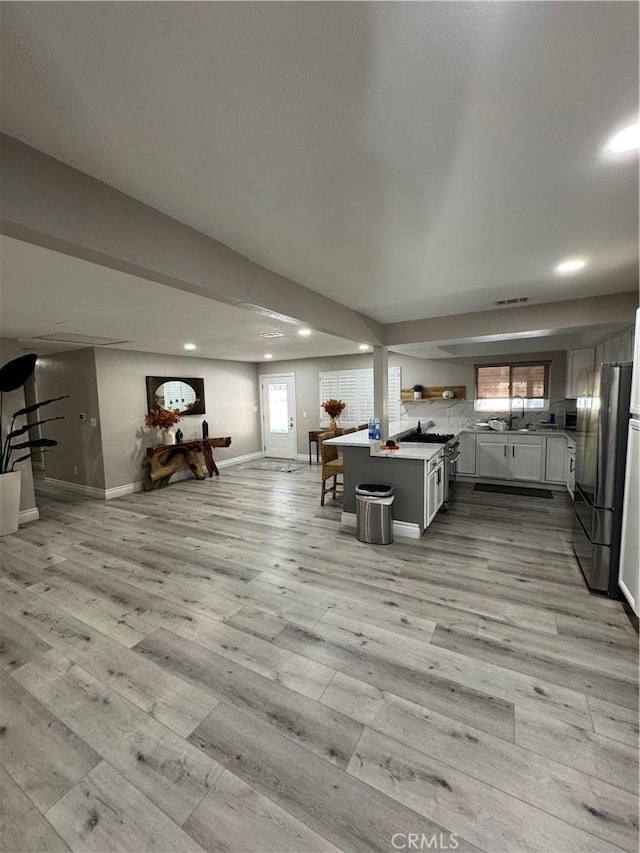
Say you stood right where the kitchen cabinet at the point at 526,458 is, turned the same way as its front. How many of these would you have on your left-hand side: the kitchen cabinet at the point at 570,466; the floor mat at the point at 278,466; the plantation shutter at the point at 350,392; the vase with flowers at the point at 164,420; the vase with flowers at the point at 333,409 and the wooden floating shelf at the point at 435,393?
1

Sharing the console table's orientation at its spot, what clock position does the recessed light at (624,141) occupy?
The recessed light is roughly at 1 o'clock from the console table.

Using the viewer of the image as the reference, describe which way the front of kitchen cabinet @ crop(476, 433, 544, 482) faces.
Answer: facing the viewer

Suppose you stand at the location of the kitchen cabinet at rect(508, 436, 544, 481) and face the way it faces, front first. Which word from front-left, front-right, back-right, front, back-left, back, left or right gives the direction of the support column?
front-right

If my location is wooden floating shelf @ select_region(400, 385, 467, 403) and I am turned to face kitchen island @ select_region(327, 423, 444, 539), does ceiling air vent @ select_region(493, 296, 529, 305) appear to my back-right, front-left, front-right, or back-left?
front-left

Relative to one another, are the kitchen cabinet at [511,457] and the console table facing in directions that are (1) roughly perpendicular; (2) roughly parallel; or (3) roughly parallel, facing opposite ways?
roughly perpendicular

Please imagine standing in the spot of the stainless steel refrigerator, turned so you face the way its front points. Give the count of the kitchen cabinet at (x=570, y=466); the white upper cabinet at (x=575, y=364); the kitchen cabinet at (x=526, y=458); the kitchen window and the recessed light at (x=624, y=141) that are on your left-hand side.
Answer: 1

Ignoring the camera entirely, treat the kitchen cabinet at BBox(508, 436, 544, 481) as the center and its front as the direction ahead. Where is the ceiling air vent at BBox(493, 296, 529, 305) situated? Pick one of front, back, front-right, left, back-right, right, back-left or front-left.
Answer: front

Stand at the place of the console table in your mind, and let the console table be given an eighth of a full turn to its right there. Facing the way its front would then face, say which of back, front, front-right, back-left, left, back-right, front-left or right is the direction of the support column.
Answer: front-left

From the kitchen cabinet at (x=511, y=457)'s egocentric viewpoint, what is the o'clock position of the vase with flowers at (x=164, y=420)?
The vase with flowers is roughly at 2 o'clock from the kitchen cabinet.

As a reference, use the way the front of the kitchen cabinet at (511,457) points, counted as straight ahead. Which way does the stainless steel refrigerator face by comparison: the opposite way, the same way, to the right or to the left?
to the right

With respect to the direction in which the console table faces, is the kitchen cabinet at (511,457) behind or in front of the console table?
in front

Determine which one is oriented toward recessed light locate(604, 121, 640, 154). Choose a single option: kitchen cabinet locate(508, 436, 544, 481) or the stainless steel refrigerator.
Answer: the kitchen cabinet

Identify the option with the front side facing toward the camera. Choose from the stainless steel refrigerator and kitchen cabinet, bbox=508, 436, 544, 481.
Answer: the kitchen cabinet

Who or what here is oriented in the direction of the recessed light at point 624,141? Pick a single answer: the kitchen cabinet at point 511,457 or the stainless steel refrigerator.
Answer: the kitchen cabinet

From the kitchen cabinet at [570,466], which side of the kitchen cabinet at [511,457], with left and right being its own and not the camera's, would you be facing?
left

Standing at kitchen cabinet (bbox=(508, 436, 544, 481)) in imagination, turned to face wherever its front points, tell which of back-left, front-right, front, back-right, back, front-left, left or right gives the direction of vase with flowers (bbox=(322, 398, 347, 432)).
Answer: right

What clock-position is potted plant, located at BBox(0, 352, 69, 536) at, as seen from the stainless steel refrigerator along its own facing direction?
The potted plant is roughly at 11 o'clock from the stainless steel refrigerator.

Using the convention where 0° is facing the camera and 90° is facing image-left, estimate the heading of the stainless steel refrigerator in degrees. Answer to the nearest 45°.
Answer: approximately 90°

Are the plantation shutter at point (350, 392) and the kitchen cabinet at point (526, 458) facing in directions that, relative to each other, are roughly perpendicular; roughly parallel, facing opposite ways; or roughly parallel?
roughly parallel

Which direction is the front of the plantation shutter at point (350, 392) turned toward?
toward the camera

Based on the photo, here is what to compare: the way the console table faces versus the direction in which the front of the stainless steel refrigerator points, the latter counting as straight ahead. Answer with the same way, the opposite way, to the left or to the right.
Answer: the opposite way
